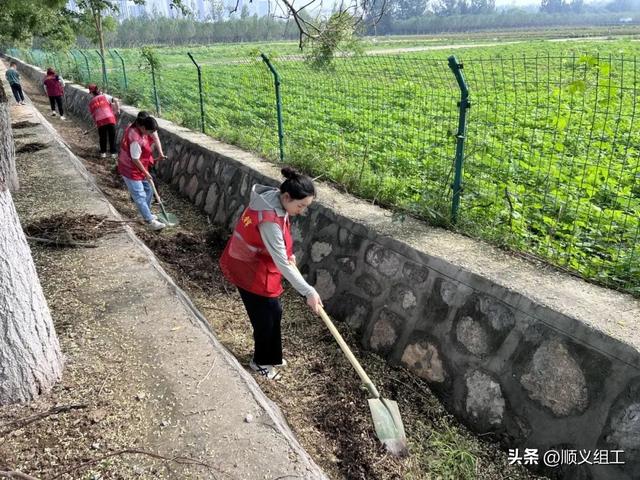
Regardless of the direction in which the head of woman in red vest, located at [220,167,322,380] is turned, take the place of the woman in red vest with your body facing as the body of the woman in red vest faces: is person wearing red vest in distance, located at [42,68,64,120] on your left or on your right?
on your left

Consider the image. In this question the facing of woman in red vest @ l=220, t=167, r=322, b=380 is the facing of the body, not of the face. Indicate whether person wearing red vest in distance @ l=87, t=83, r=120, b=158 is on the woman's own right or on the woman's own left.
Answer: on the woman's own left

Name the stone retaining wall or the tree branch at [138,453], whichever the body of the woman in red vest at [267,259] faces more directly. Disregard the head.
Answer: the stone retaining wall

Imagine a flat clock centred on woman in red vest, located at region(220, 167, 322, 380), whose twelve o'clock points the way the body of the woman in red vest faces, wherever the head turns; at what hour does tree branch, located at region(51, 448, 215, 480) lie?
The tree branch is roughly at 4 o'clock from the woman in red vest.

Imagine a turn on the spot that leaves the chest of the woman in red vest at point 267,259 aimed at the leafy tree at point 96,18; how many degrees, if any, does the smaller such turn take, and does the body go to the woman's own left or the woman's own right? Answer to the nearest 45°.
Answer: approximately 90° to the woman's own left

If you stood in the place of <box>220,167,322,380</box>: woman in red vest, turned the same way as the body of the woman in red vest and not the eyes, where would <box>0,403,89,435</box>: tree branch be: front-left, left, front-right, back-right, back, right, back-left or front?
back-right

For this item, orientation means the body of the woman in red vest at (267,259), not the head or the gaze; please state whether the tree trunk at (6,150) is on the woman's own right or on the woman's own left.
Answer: on the woman's own left

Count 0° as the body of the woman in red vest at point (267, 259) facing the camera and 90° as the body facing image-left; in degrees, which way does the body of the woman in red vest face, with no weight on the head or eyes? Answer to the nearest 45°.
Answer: approximately 270°
